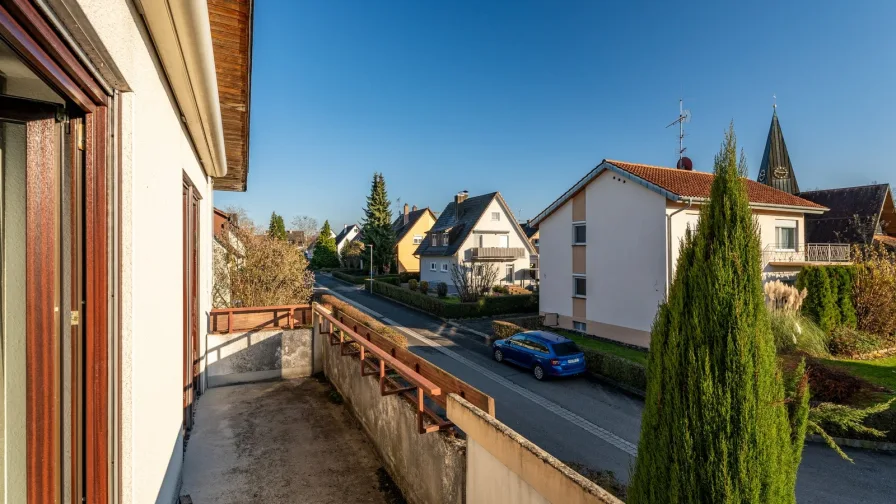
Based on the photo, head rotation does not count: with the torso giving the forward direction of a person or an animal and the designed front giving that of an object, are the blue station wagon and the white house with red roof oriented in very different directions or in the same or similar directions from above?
very different directions

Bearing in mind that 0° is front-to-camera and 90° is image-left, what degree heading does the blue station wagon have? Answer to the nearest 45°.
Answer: approximately 135°

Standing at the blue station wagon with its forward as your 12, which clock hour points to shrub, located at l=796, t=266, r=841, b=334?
The shrub is roughly at 4 o'clock from the blue station wagon.

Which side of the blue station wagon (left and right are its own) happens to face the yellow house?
front

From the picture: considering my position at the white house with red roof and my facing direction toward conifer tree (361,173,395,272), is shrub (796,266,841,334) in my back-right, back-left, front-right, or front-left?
back-right

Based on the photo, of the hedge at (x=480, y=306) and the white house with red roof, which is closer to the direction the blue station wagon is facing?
the hedge

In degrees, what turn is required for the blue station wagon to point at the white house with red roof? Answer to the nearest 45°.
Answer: approximately 90° to its right
